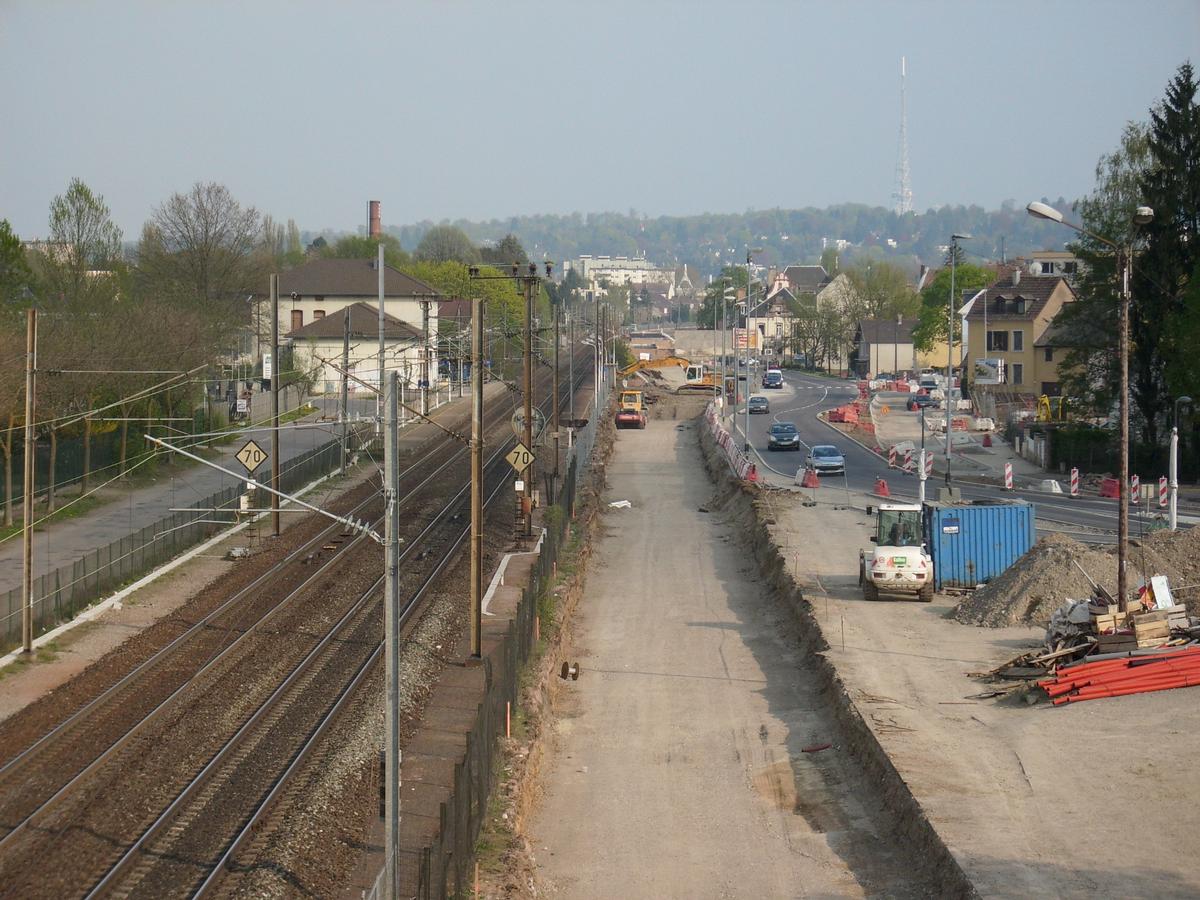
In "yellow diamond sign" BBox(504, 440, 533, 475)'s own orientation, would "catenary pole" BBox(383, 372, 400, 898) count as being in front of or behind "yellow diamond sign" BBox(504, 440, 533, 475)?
in front

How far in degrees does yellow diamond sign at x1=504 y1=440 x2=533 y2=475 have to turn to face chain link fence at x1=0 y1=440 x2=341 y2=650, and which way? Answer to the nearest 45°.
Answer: approximately 45° to its right

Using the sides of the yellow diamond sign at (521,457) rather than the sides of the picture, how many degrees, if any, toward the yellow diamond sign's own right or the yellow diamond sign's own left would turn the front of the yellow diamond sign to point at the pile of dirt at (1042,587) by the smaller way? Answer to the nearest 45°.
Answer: approximately 45° to the yellow diamond sign's own left

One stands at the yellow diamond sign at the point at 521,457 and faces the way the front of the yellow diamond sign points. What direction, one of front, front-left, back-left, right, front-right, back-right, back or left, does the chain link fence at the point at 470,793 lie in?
front

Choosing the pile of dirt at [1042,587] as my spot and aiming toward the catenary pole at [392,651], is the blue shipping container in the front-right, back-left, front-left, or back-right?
back-right

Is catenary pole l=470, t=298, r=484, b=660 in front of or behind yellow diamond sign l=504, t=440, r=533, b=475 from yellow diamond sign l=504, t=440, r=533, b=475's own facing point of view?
in front

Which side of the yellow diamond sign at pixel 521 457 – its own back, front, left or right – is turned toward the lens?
front
